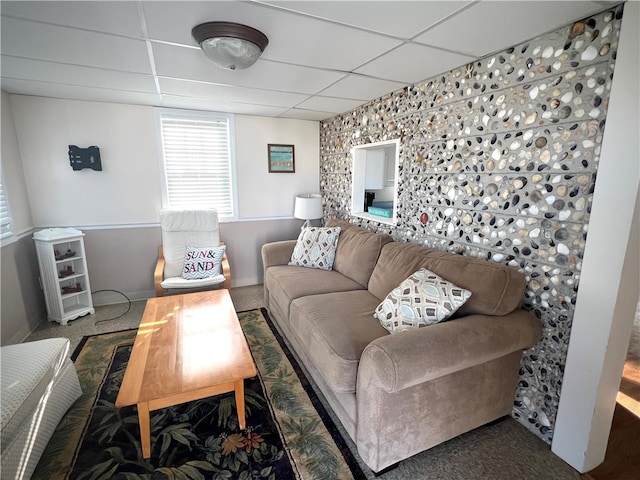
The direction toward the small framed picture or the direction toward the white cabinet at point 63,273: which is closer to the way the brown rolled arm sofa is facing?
the white cabinet

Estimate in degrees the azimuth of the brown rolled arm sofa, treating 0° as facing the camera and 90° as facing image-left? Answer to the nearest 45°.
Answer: approximately 45°

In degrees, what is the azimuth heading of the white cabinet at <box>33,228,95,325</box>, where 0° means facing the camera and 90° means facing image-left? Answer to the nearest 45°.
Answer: approximately 315°

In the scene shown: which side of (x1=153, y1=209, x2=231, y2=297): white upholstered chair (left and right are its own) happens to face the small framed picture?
left

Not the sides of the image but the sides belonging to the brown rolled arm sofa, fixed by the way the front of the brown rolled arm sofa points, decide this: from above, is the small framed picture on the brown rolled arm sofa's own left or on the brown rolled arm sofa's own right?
on the brown rolled arm sofa's own right

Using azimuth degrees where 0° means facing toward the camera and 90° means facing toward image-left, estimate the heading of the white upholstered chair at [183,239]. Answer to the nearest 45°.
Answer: approximately 0°

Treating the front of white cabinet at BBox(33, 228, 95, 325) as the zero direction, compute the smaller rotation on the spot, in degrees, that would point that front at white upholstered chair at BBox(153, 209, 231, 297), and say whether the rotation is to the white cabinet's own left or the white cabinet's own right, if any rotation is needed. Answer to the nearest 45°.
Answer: approximately 45° to the white cabinet's own left

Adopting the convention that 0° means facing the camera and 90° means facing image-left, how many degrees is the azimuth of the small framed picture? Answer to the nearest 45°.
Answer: approximately 0°

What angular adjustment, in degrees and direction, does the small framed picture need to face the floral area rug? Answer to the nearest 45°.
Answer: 0° — it already faces it

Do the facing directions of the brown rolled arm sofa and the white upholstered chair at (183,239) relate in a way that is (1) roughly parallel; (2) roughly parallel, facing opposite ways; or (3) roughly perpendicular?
roughly perpendicular

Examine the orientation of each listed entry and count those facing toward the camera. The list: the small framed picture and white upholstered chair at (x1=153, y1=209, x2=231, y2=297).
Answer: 2
